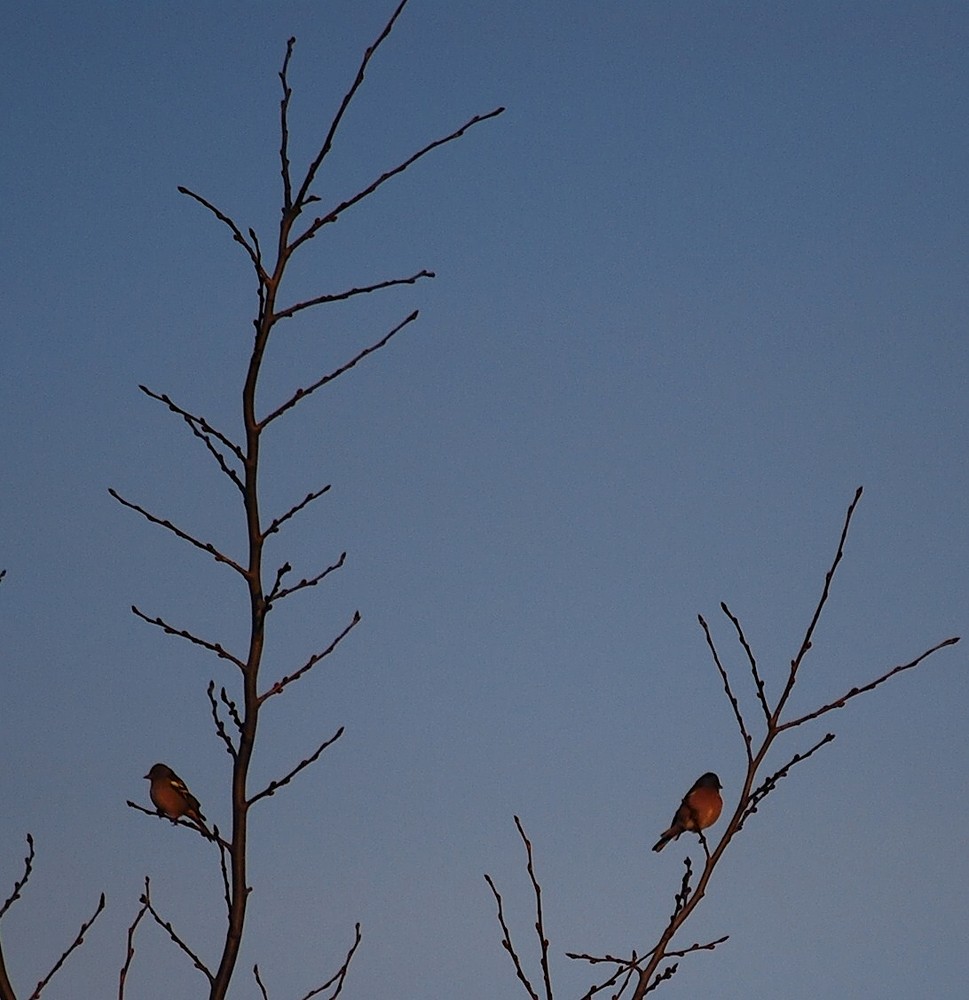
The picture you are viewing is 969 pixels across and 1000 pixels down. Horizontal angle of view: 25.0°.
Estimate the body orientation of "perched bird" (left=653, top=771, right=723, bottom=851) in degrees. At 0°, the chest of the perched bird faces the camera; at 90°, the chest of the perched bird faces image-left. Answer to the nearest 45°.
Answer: approximately 270°
